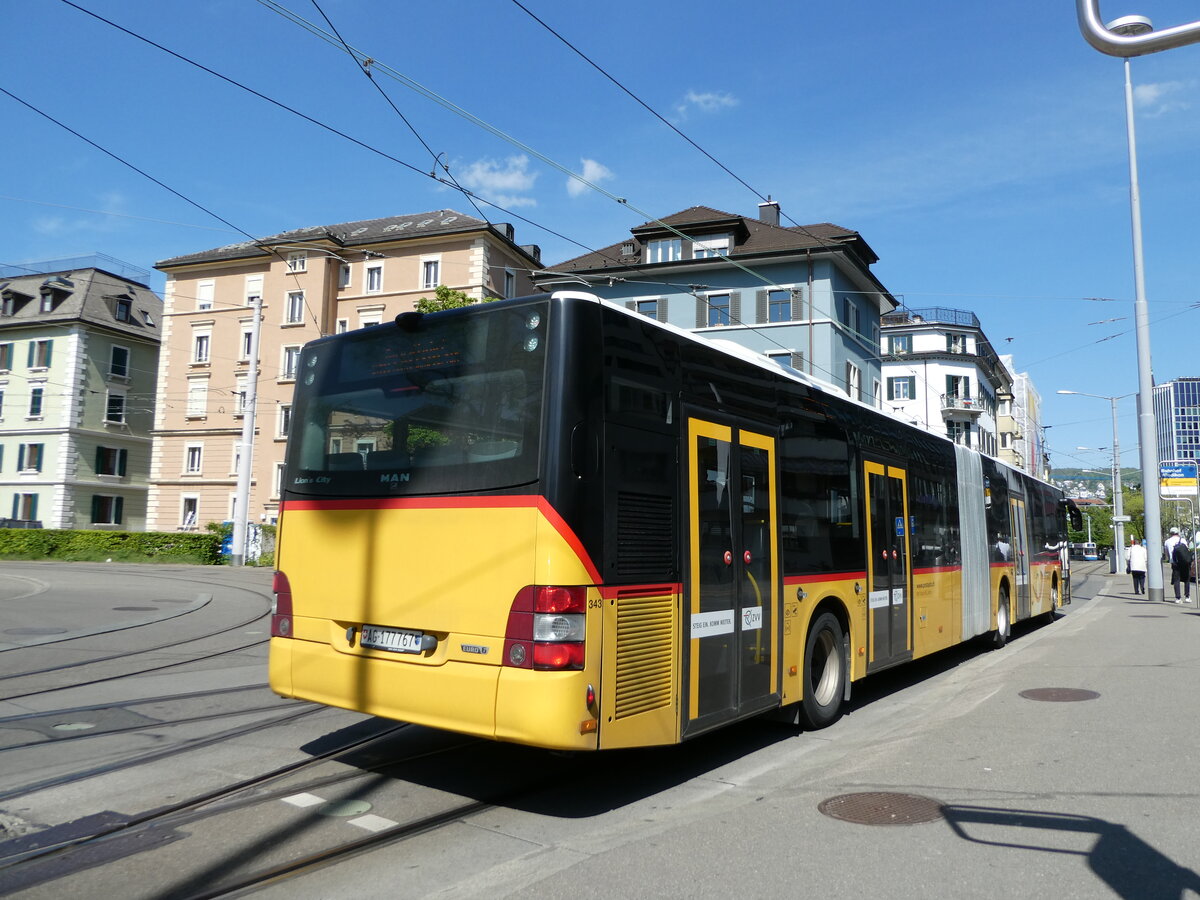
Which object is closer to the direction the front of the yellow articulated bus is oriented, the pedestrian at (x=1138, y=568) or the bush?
the pedestrian

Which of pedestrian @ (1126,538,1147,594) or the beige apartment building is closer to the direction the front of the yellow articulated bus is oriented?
the pedestrian

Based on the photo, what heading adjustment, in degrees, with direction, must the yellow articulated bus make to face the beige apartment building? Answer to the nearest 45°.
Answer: approximately 90° to its left

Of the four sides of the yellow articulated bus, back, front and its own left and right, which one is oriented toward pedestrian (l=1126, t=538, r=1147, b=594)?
front

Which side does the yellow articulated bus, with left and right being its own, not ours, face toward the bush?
left

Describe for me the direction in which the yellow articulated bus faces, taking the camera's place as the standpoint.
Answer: facing away from the viewer and to the right of the viewer

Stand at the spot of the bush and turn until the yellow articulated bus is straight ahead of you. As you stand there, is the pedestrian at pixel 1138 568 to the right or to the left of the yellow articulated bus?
left
